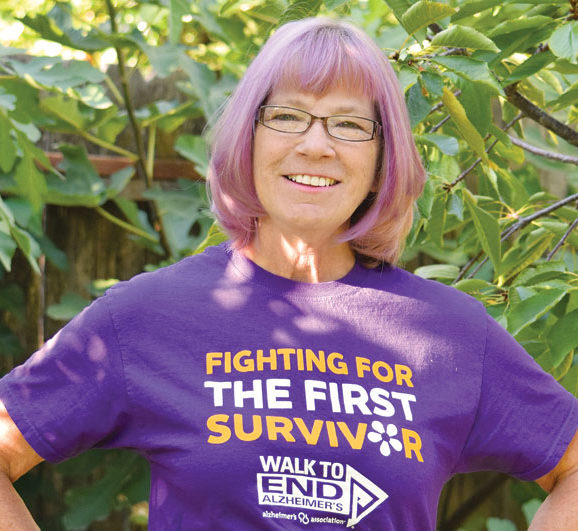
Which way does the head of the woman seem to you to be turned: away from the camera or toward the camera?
toward the camera

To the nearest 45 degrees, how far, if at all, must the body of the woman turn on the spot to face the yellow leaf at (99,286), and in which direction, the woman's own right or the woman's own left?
approximately 135° to the woman's own right

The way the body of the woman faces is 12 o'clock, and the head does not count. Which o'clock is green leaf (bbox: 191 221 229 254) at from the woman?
The green leaf is roughly at 5 o'clock from the woman.

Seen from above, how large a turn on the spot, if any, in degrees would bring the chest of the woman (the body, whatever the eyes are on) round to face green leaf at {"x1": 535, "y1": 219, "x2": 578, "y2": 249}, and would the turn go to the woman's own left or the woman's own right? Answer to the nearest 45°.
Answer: approximately 135° to the woman's own left

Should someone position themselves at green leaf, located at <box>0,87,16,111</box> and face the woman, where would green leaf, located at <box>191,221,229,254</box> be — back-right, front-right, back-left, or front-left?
front-left

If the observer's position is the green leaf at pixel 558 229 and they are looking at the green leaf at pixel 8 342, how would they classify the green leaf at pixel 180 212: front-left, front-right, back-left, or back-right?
front-right

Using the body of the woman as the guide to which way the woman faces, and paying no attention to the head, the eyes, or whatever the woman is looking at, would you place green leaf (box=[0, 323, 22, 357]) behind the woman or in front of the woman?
behind

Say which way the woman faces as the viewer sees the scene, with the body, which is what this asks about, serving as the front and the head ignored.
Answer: toward the camera

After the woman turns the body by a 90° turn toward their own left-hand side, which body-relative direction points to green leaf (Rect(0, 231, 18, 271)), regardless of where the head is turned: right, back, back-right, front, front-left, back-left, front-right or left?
back-left
